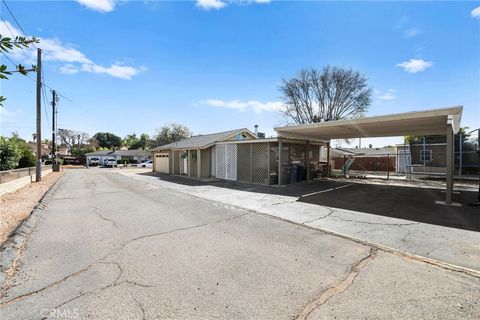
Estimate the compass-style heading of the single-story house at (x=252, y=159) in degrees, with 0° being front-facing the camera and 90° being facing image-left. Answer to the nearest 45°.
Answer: approximately 45°

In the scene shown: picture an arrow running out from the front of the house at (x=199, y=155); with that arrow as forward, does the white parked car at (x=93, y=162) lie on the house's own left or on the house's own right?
on the house's own right

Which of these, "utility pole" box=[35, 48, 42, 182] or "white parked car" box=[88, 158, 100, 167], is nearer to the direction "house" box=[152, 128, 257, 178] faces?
the utility pole

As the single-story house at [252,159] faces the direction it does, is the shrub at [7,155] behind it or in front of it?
in front

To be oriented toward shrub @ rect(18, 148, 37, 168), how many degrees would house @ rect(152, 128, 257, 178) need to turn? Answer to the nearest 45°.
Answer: approximately 45° to its right

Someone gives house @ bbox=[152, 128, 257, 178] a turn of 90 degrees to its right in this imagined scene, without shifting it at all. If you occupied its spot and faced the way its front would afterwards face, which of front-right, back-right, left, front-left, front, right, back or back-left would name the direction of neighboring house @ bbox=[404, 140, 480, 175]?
back-right

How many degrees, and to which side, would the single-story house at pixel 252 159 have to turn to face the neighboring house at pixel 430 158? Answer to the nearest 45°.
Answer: approximately 135° to its left

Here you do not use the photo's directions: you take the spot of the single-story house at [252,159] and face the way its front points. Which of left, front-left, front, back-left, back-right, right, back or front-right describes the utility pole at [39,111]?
front-right

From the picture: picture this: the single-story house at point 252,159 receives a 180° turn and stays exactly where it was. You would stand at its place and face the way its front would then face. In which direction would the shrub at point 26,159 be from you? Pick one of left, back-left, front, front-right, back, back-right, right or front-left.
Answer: back-left

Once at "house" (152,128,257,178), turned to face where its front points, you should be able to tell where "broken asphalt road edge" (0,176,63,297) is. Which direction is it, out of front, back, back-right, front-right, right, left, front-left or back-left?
front-left
